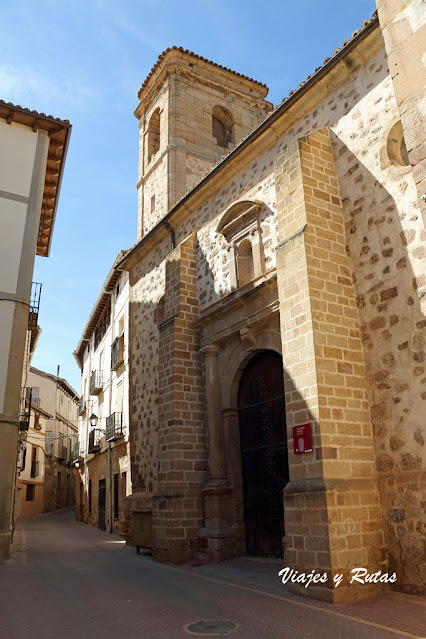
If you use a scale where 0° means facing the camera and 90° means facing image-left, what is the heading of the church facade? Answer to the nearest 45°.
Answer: approximately 45°
